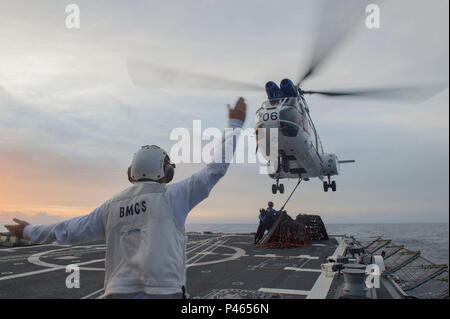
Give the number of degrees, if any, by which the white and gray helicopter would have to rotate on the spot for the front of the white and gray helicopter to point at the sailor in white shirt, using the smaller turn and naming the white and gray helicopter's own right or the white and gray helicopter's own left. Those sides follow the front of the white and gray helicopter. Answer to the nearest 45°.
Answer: approximately 45° to the white and gray helicopter's own left

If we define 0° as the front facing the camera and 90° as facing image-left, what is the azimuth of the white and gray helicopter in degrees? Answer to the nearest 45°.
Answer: approximately 45°
